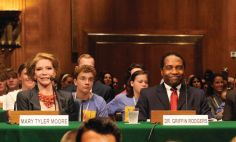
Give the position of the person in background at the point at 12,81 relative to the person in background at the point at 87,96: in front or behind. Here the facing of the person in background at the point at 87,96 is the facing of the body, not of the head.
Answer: behind

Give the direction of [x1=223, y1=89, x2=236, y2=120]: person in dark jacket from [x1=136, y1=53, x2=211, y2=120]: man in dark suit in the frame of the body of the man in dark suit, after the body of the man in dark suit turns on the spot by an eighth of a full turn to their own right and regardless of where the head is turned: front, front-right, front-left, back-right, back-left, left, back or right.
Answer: back-left

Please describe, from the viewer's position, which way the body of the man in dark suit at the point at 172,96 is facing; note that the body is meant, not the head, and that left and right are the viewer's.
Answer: facing the viewer

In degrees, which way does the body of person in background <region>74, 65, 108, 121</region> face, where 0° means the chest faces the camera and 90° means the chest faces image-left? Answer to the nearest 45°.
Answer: approximately 0°

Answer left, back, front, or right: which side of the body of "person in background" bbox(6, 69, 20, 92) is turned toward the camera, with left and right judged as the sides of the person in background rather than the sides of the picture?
front

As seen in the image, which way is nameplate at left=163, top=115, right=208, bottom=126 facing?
toward the camera
